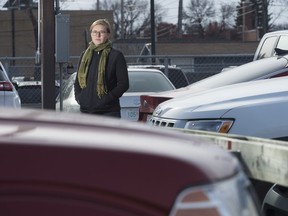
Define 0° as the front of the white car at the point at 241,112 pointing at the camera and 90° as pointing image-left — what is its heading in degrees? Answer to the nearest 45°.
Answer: approximately 45°

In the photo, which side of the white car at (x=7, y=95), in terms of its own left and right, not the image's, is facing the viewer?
back

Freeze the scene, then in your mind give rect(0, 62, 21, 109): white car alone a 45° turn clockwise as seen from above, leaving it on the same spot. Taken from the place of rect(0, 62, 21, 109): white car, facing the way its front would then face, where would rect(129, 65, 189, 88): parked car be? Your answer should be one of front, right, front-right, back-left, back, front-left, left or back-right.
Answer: front

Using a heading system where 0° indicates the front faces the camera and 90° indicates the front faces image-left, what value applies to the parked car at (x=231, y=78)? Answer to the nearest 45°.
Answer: approximately 45°

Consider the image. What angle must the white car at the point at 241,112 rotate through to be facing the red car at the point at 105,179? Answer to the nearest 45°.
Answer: approximately 45° to its left

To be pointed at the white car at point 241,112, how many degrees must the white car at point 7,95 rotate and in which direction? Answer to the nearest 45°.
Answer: approximately 180°
